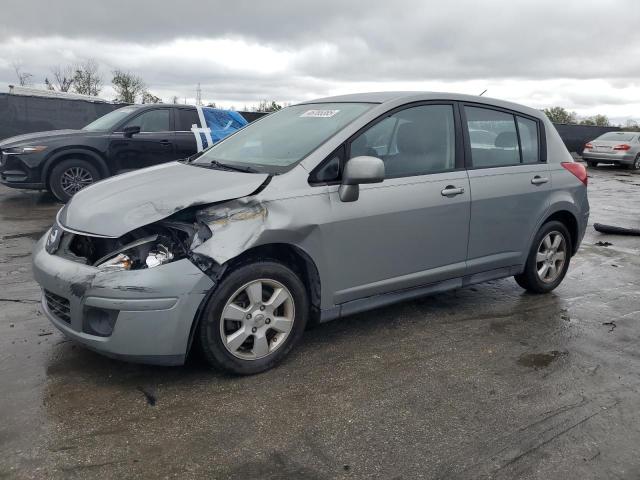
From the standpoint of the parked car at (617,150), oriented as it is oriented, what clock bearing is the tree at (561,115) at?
The tree is roughly at 10 o'clock from the parked car.

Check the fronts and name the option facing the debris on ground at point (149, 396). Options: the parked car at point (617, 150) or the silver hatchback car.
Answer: the silver hatchback car

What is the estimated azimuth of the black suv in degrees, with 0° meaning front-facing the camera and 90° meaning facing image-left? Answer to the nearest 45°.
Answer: approximately 45°

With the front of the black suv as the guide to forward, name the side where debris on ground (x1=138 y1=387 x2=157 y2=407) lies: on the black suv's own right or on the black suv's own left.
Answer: on the black suv's own left

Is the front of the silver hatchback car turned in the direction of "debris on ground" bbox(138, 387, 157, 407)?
yes

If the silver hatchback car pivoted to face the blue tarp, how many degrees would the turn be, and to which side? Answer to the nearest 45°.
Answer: approximately 135° to its right

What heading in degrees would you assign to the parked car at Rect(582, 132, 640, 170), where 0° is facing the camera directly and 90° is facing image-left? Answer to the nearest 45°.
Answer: approximately 225°

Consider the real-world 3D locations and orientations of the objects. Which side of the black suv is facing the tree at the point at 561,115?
back

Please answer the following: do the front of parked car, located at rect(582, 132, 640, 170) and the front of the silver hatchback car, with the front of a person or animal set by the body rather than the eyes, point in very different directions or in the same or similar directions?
very different directions
